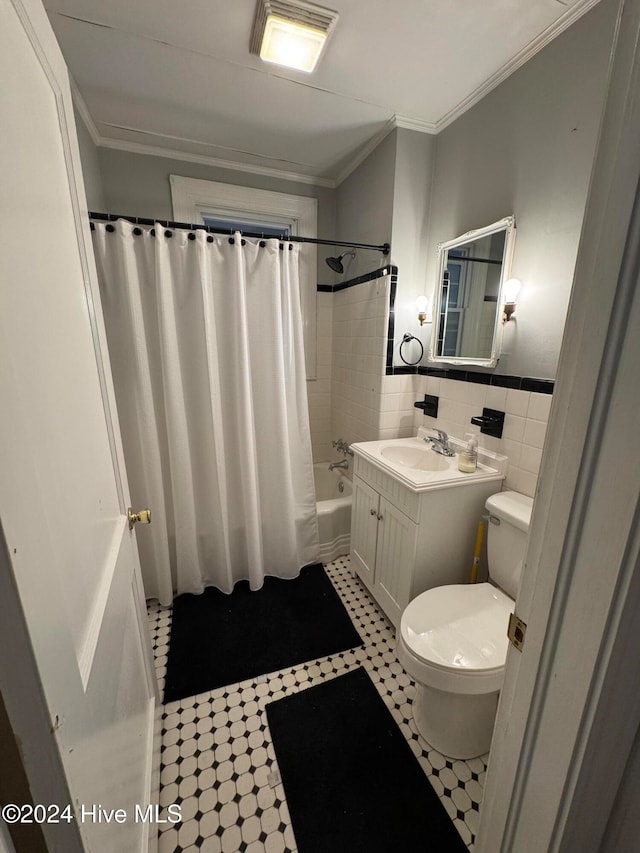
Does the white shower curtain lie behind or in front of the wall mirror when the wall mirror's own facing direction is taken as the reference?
in front

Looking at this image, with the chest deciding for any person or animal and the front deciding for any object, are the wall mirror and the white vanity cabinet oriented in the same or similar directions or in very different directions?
same or similar directions

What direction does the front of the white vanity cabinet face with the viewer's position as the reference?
facing the viewer and to the left of the viewer

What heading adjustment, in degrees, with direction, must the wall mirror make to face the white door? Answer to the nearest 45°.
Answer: approximately 45° to its left

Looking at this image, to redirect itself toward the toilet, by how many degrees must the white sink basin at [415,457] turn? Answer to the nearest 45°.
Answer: approximately 45° to its left

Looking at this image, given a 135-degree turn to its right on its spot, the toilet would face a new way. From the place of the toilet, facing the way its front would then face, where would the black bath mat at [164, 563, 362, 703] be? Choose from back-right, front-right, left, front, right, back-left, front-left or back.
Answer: left

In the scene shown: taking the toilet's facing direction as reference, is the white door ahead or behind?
ahead

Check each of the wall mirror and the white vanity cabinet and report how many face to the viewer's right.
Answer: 0

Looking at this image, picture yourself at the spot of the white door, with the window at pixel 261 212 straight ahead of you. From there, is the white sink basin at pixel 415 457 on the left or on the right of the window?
right

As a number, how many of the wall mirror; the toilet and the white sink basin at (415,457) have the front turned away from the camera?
0

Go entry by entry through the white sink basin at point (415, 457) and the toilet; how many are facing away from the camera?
0
